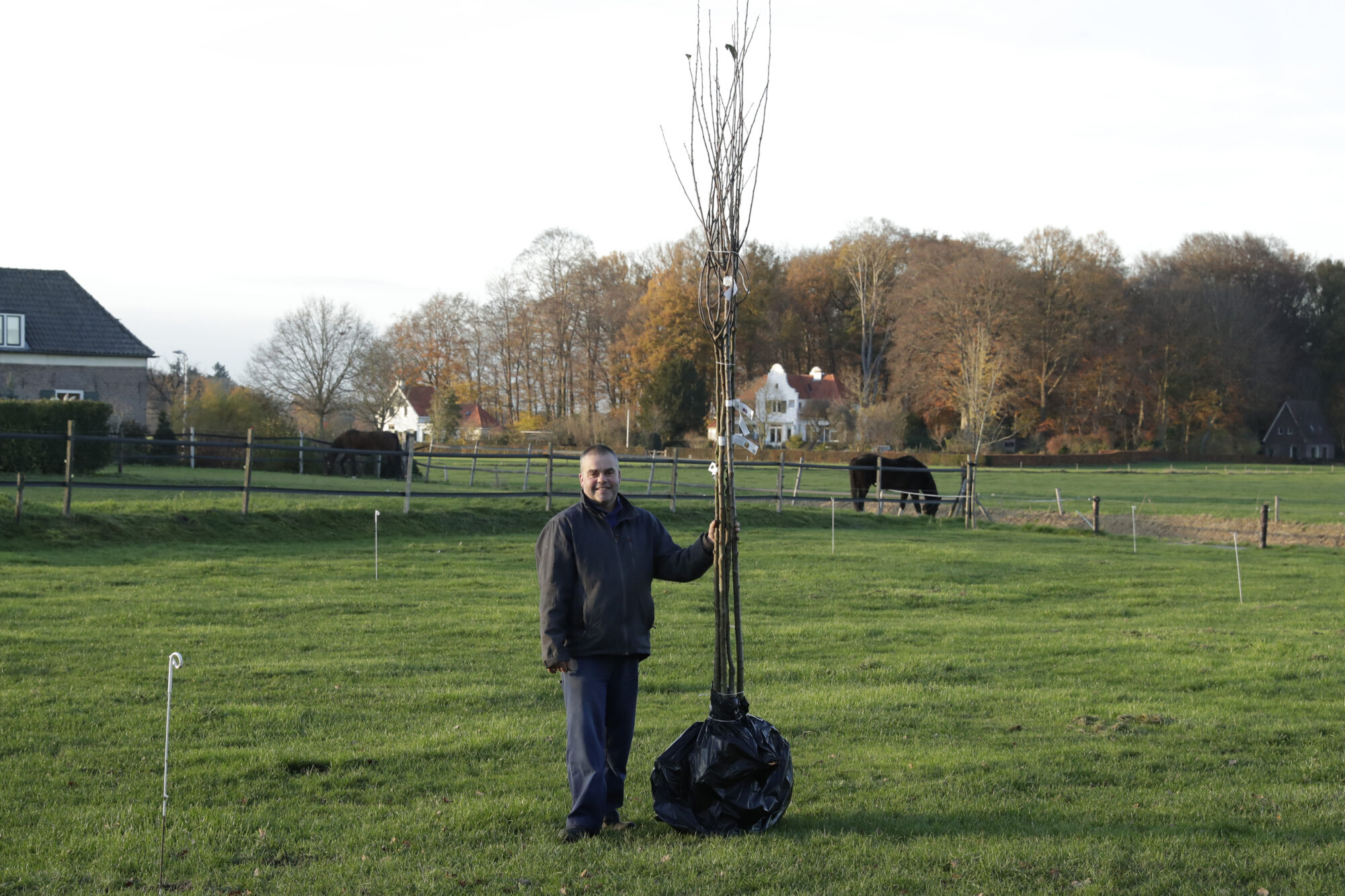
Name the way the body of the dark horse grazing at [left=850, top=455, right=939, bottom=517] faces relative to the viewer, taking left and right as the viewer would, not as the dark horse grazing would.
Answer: facing to the right of the viewer
